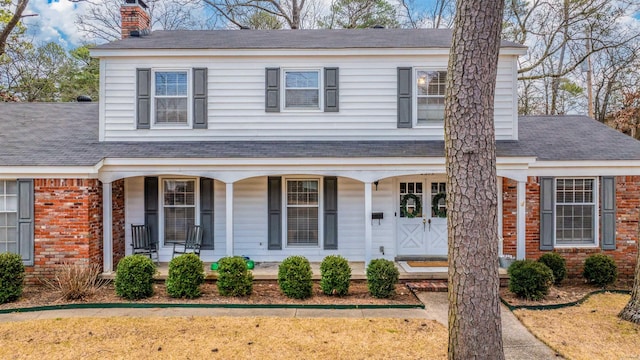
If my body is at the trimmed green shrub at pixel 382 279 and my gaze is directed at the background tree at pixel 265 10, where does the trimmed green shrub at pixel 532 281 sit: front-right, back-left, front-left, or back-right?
back-right

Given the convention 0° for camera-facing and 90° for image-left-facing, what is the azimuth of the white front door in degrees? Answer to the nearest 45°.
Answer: approximately 0°

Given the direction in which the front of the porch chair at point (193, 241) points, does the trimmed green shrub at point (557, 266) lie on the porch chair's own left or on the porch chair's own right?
on the porch chair's own left

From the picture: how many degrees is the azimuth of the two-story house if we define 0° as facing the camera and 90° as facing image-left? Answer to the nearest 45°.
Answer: approximately 0°

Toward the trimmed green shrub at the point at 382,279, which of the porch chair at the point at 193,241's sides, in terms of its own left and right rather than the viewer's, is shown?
left

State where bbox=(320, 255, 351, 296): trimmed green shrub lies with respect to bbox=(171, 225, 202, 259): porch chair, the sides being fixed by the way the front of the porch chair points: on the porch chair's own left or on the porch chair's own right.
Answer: on the porch chair's own left

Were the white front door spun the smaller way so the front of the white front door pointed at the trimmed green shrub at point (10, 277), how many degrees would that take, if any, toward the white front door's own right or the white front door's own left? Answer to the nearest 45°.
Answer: approximately 45° to the white front door's own right
